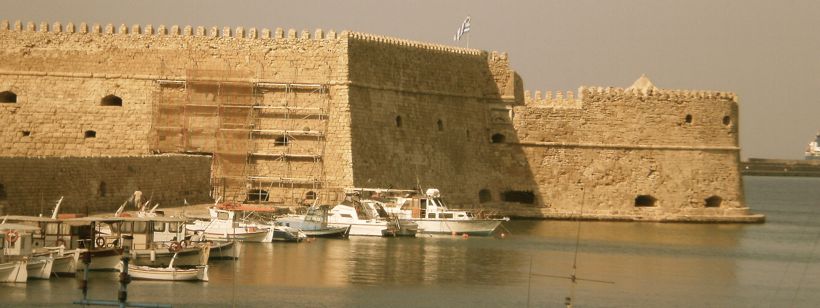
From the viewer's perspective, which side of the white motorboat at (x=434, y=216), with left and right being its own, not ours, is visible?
right

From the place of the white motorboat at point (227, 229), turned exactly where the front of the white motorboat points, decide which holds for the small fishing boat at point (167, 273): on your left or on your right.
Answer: on your right

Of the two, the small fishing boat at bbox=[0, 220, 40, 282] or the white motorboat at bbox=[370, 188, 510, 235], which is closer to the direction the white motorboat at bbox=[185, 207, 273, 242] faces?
the white motorboat

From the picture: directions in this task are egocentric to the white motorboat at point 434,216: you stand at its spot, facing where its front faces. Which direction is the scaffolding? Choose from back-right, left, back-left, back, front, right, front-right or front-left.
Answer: back

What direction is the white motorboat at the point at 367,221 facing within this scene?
to the viewer's left

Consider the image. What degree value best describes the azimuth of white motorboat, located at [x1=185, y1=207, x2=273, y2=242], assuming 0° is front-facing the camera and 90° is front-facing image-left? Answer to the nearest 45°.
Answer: approximately 270°

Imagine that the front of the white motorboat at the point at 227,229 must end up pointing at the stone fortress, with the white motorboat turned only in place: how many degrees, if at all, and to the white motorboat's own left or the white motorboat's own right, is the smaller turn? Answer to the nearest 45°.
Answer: approximately 90° to the white motorboat's own left
